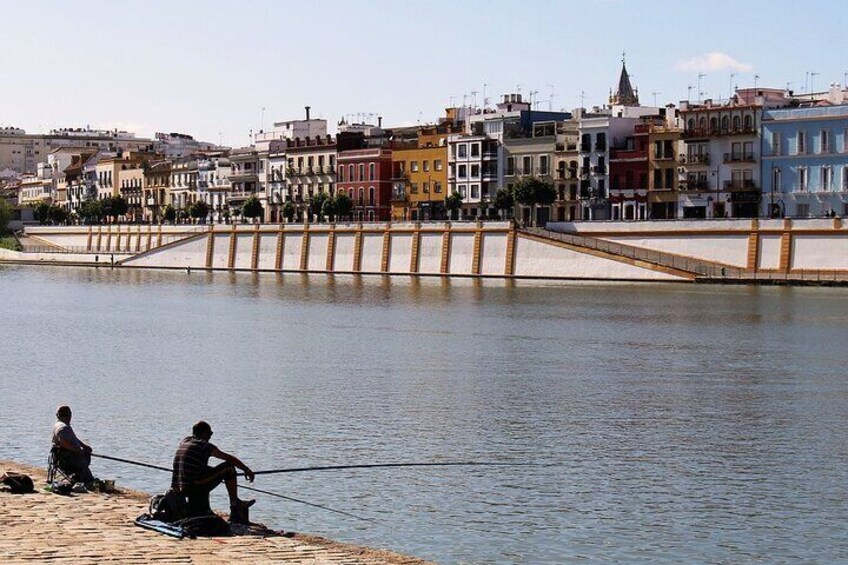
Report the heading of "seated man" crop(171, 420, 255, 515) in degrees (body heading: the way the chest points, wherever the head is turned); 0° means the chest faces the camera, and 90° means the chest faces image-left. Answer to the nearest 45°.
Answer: approximately 225°

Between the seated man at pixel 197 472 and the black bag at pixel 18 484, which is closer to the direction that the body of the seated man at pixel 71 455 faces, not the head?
the seated man

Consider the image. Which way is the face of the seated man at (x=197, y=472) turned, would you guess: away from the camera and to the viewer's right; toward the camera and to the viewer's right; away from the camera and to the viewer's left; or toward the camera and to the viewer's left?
away from the camera and to the viewer's right

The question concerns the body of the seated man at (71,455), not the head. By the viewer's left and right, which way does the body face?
facing to the right of the viewer

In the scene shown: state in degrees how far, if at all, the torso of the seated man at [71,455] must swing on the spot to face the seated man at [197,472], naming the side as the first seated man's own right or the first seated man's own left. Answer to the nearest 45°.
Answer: approximately 45° to the first seated man's own right

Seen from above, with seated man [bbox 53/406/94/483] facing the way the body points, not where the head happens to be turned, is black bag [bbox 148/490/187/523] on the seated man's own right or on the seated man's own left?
on the seated man's own right

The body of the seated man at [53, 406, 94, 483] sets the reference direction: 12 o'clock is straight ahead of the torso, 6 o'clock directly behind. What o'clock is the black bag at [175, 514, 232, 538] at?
The black bag is roughly at 2 o'clock from the seated man.
